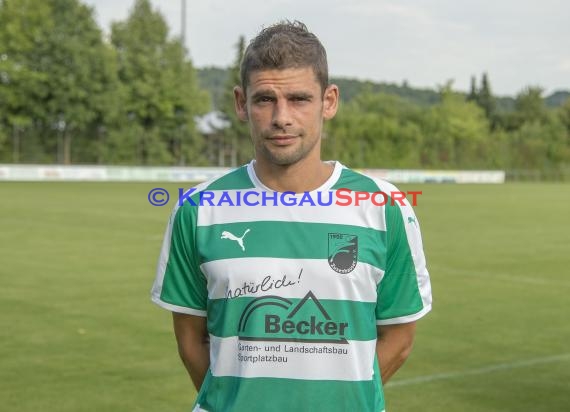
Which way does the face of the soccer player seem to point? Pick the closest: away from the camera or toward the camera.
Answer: toward the camera

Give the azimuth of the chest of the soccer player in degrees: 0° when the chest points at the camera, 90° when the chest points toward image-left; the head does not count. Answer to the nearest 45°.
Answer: approximately 0°
